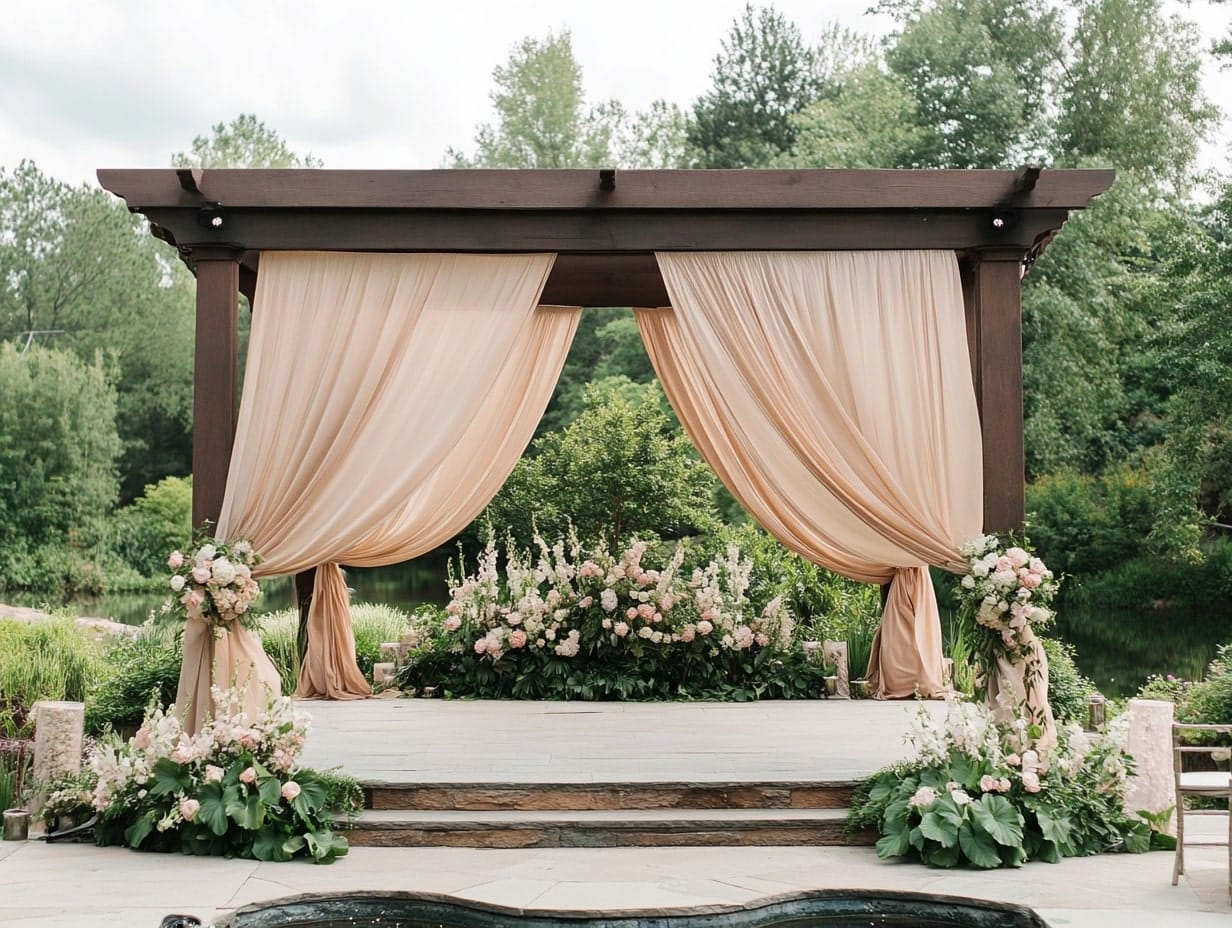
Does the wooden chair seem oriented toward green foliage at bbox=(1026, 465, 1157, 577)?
no

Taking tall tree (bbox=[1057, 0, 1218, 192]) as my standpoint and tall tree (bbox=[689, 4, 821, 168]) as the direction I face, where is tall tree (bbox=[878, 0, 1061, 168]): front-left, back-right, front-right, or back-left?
front-left

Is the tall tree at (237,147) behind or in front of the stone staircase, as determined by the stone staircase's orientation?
behind

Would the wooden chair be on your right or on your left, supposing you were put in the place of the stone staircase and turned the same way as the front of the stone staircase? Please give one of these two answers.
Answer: on your left

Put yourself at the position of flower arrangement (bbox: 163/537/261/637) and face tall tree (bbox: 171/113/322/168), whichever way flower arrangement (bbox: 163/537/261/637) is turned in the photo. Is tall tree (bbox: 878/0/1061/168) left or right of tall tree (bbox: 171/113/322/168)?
right

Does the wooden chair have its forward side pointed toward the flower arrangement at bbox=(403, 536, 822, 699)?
no

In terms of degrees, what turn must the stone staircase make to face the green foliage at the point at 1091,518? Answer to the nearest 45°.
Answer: approximately 135° to its left

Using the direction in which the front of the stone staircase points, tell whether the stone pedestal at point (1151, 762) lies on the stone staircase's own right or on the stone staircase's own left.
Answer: on the stone staircase's own left

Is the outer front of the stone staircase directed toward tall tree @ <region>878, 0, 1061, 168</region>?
no

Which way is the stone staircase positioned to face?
toward the camera

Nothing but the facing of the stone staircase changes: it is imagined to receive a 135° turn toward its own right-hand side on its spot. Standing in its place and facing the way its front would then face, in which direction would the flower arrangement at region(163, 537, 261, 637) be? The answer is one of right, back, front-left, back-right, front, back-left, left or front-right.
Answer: front-left

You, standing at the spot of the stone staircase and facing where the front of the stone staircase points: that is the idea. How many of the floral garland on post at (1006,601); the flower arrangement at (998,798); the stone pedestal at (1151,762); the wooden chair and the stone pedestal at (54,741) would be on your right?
1
